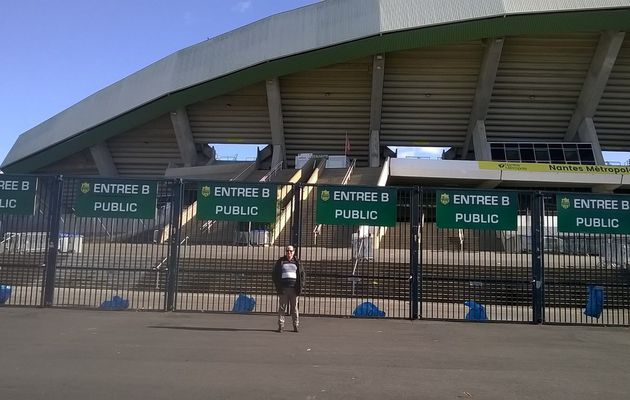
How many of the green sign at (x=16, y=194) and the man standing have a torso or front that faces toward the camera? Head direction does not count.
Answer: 2

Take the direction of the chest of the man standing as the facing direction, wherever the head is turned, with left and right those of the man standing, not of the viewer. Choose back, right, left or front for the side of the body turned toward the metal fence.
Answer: back

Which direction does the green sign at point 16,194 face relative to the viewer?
toward the camera

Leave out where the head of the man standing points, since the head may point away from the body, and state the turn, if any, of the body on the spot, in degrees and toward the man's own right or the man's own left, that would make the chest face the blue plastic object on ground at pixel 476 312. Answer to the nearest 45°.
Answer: approximately 90° to the man's own left

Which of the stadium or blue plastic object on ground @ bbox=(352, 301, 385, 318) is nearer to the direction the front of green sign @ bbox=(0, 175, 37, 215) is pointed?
the blue plastic object on ground

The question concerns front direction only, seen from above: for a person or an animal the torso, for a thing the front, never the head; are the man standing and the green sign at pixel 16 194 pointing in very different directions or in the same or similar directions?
same or similar directions

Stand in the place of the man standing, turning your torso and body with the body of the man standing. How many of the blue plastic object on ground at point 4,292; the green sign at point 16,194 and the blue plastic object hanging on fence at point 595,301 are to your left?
1

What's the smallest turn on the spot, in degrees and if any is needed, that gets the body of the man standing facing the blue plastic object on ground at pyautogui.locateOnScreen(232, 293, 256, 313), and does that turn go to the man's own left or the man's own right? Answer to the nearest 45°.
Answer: approximately 135° to the man's own right

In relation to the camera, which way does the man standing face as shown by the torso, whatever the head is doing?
toward the camera

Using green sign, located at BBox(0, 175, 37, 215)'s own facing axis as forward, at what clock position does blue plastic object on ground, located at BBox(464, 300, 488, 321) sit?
The blue plastic object on ground is roughly at 10 o'clock from the green sign.

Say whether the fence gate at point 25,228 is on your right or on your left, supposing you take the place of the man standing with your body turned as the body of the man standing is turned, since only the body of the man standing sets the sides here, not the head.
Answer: on your right

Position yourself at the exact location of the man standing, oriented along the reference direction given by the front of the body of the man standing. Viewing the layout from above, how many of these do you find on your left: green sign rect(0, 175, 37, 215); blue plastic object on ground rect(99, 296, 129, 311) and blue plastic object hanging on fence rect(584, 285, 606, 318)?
1

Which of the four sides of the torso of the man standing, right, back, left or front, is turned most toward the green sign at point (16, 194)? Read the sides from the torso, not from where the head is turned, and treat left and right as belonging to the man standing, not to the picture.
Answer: right

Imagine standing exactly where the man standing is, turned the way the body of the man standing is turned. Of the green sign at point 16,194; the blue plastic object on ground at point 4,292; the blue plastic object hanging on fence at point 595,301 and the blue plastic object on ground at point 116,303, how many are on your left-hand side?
1

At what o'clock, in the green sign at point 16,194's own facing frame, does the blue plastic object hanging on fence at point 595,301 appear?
The blue plastic object hanging on fence is roughly at 10 o'clock from the green sign.
